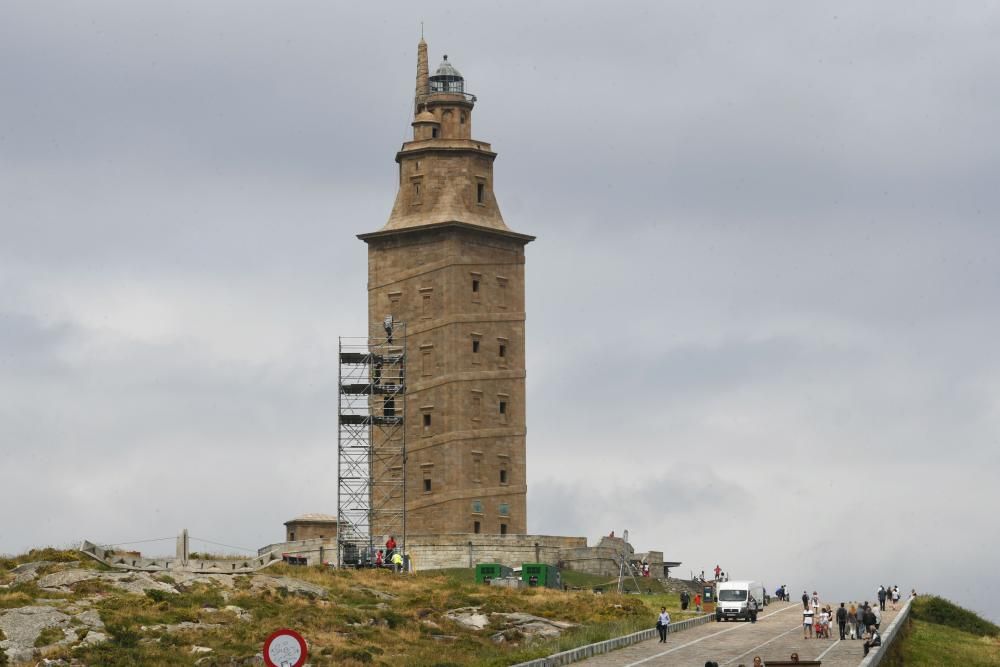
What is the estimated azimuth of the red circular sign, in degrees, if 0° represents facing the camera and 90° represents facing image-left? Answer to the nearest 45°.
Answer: approximately 0°
